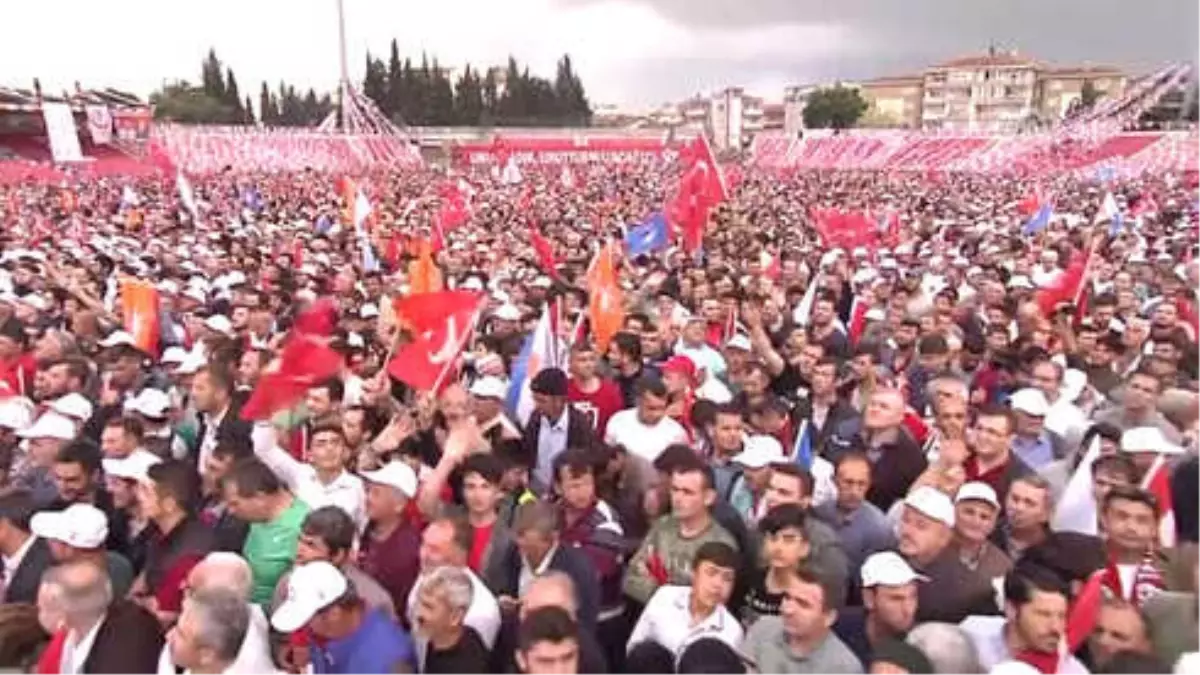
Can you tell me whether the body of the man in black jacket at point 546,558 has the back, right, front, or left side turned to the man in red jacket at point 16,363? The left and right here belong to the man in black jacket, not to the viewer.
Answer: right

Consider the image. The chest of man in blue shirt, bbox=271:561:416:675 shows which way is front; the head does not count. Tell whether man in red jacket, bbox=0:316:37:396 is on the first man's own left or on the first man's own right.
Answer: on the first man's own right

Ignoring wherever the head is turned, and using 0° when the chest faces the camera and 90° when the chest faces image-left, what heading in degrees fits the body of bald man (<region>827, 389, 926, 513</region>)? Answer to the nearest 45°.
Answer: approximately 45°

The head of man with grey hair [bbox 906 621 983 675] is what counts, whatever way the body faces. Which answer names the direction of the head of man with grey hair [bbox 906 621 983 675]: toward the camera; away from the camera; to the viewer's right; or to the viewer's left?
away from the camera

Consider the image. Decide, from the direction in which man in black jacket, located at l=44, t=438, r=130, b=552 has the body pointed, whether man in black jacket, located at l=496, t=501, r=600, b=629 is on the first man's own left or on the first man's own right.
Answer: on the first man's own left

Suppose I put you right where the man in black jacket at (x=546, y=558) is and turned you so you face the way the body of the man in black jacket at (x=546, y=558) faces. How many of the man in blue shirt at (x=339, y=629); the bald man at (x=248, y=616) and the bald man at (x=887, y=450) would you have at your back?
1

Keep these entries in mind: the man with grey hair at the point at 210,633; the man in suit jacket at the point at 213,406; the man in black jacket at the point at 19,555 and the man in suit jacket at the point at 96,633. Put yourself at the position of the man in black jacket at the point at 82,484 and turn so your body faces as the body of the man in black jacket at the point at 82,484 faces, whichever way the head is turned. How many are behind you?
1

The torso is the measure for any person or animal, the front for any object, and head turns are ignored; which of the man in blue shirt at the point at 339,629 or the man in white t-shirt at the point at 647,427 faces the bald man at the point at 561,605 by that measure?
the man in white t-shirt
